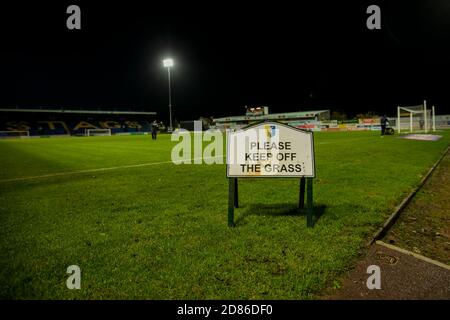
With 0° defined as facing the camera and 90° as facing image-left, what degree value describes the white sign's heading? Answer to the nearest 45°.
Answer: approximately 0°
